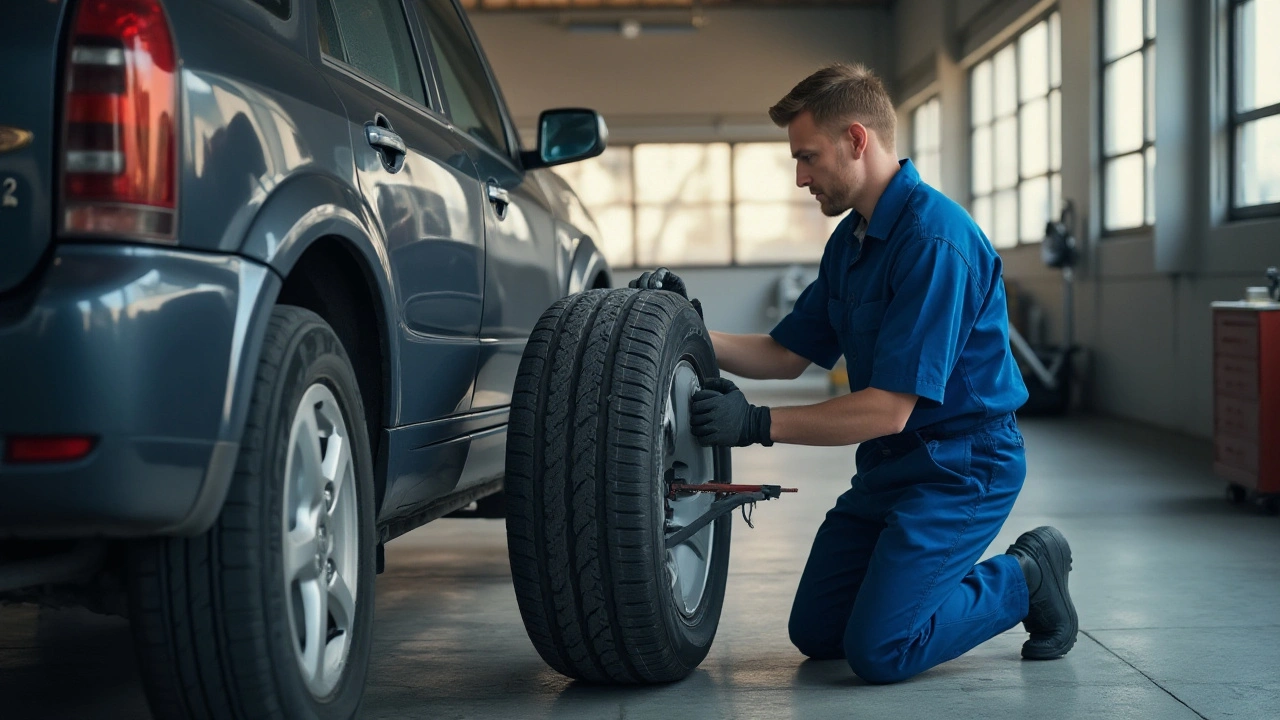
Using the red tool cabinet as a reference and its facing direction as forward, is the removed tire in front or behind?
in front

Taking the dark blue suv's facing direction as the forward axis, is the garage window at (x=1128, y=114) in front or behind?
in front

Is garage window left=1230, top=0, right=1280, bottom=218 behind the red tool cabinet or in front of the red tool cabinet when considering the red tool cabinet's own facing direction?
behind

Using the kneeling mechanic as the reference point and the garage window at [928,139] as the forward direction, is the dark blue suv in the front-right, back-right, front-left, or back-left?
back-left

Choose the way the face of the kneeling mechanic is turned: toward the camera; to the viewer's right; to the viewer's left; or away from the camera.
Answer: to the viewer's left

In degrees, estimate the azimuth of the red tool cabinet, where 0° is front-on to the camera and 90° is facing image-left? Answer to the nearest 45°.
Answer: approximately 45°

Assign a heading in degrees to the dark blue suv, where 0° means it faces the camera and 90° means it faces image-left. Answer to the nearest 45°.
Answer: approximately 225°

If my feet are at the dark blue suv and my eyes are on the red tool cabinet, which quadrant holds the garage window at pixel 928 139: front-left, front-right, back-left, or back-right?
front-left

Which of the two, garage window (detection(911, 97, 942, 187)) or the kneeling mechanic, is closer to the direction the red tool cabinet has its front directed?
the kneeling mechanic

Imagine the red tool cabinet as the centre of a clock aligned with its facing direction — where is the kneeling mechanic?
The kneeling mechanic is roughly at 11 o'clock from the red tool cabinet.
